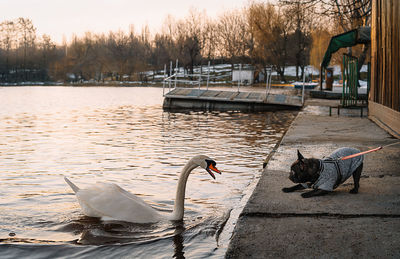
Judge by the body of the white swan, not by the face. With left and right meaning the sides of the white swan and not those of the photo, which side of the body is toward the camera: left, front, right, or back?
right

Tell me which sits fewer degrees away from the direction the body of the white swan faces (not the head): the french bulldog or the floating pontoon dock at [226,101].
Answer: the french bulldog

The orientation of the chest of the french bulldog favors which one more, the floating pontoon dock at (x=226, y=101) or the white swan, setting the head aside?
the white swan

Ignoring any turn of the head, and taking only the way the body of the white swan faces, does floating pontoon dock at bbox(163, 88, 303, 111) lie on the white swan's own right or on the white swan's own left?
on the white swan's own left

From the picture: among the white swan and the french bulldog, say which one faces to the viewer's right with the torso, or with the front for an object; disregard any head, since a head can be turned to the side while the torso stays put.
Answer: the white swan

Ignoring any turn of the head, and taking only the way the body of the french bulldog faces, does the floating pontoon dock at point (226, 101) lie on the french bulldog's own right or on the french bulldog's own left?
on the french bulldog's own right

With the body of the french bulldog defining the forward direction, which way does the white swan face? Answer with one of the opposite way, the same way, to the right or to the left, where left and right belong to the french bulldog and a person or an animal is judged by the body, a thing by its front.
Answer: the opposite way

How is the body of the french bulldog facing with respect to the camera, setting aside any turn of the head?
to the viewer's left

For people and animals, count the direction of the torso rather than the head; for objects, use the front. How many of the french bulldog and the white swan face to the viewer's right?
1
